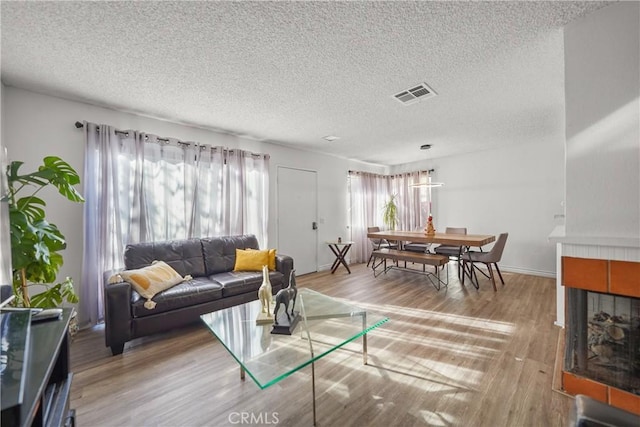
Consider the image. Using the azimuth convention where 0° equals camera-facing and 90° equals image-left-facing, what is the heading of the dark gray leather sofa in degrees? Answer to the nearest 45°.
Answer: approximately 315°

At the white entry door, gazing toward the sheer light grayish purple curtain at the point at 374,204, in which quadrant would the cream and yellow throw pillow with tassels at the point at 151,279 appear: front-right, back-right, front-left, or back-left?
back-right

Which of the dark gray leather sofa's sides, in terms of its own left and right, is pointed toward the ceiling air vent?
front

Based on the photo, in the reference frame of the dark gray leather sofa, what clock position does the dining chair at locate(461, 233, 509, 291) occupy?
The dining chair is roughly at 11 o'clock from the dark gray leather sofa.

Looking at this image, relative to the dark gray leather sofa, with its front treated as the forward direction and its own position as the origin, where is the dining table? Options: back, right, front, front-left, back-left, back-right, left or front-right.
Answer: front-left

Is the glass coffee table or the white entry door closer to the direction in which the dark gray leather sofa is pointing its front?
the glass coffee table

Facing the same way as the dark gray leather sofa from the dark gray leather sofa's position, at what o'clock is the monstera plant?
The monstera plant is roughly at 4 o'clock from the dark gray leather sofa.

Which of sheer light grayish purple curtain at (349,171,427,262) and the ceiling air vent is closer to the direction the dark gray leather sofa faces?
the ceiling air vent

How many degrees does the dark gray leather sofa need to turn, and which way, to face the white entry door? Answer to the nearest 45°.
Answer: approximately 90° to its left

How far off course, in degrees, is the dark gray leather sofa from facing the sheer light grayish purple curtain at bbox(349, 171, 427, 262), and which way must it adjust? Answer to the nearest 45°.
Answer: approximately 90° to its left
